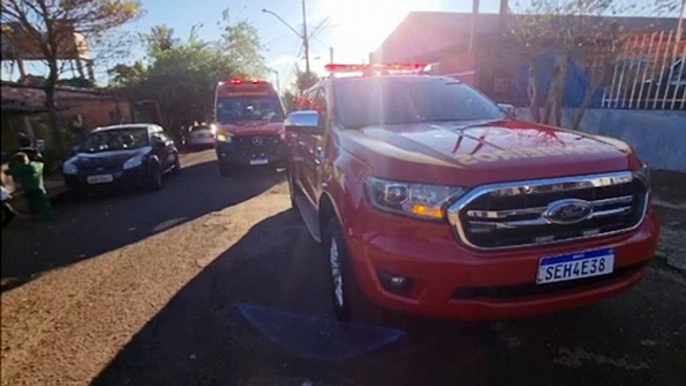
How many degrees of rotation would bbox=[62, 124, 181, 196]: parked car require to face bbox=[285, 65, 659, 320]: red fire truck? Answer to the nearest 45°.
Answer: approximately 45° to its left

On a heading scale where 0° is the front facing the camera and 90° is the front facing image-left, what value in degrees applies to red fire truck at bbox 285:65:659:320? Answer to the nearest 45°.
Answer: approximately 315°

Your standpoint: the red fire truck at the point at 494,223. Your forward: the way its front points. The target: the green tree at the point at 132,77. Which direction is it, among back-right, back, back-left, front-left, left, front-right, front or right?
back

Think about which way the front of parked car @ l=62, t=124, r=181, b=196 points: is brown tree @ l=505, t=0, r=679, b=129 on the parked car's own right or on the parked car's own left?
on the parked car's own left

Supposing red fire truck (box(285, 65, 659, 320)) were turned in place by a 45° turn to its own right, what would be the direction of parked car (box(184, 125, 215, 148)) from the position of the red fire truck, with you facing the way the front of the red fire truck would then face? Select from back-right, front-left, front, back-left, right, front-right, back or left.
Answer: back-right

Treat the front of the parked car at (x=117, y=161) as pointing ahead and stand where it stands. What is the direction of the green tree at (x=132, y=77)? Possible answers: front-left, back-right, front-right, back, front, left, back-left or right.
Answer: back-right

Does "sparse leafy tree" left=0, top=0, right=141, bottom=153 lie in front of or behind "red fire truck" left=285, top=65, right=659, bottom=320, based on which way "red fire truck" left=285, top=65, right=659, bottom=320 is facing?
behind
